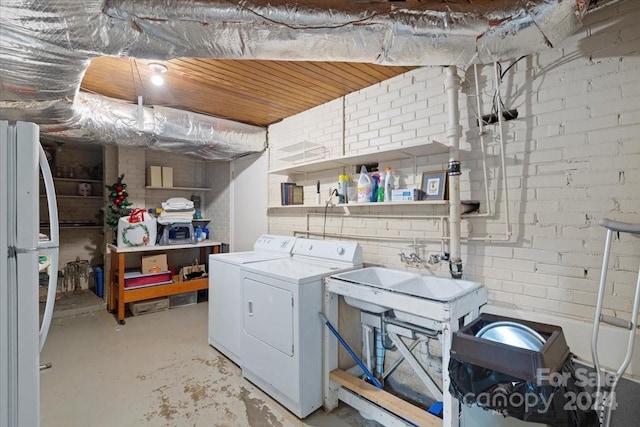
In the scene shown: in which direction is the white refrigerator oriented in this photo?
to the viewer's right

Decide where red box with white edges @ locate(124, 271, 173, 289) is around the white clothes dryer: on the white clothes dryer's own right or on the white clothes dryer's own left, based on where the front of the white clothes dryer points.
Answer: on the white clothes dryer's own right

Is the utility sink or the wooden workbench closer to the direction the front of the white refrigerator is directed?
the utility sink

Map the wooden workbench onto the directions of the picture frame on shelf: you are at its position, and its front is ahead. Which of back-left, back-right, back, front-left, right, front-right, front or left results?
front-right

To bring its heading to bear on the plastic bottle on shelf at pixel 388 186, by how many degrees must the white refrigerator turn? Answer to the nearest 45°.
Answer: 0° — it already faces it

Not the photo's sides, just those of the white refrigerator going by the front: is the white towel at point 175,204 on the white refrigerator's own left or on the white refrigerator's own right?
on the white refrigerator's own left

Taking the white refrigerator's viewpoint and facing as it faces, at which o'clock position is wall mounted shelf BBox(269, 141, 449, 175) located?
The wall mounted shelf is roughly at 12 o'clock from the white refrigerator.

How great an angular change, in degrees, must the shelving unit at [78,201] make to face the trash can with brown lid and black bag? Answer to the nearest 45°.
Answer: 0° — it already faces it

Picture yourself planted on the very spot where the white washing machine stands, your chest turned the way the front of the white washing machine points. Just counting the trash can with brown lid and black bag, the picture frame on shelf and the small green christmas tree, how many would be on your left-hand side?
2
